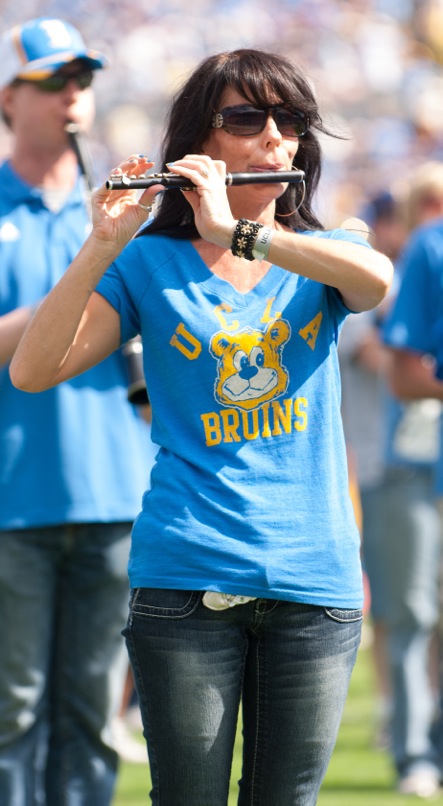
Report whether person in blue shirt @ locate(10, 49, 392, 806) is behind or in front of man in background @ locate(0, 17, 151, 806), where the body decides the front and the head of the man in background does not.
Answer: in front

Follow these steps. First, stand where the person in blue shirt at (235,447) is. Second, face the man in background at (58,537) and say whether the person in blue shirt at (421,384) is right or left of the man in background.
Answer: right

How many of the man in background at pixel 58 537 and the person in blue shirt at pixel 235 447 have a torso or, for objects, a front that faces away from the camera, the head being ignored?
0

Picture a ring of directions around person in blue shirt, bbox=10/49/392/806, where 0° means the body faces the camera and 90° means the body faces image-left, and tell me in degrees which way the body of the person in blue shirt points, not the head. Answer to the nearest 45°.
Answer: approximately 0°

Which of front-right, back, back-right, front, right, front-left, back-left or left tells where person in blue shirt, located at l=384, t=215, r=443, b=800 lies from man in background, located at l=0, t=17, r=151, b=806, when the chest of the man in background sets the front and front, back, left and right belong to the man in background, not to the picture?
left

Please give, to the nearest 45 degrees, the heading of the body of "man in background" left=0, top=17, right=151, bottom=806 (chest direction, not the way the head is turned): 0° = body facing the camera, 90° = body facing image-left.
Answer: approximately 315°
